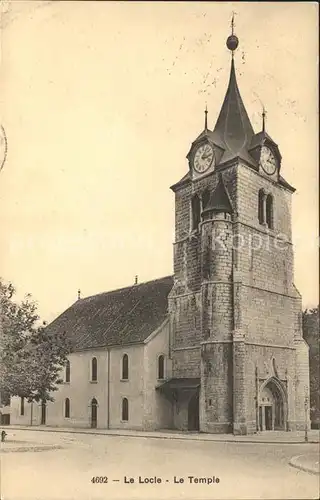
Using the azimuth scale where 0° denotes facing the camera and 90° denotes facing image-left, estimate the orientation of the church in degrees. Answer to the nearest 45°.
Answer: approximately 315°

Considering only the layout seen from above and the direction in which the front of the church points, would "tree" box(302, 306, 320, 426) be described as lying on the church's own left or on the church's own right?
on the church's own left

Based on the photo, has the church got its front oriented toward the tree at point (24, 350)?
no
